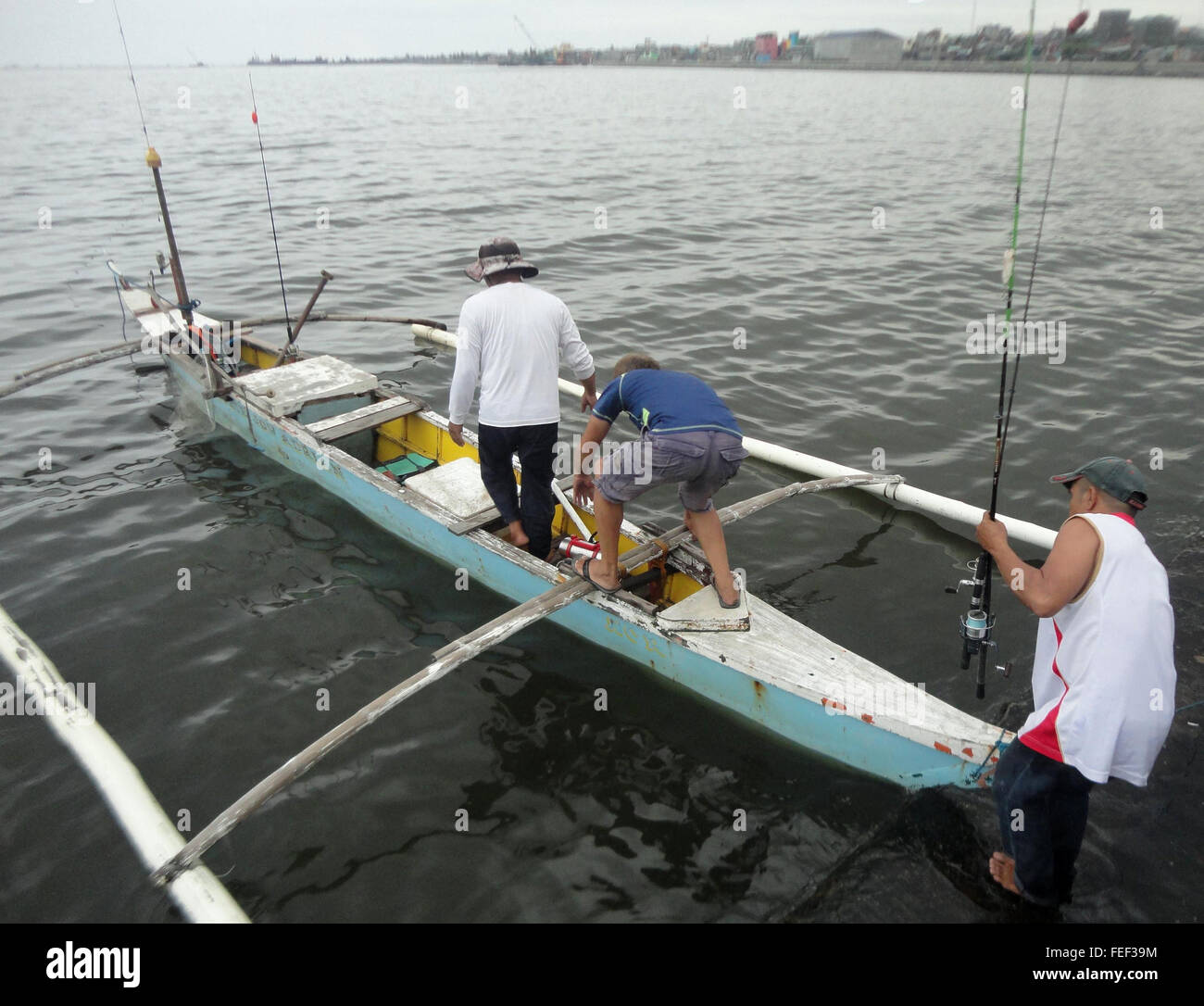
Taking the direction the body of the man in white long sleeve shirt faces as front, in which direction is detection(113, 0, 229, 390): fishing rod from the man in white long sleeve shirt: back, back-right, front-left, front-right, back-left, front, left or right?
front-left

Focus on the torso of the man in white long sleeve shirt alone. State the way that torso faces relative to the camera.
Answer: away from the camera

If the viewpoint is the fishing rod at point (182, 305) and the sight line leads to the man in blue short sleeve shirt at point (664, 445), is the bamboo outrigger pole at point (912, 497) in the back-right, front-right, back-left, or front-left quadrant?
front-left

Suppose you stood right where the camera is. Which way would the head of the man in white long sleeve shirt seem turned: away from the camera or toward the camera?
away from the camera

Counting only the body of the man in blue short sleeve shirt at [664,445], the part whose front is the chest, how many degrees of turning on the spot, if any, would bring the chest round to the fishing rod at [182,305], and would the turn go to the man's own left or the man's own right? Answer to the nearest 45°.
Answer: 0° — they already face it

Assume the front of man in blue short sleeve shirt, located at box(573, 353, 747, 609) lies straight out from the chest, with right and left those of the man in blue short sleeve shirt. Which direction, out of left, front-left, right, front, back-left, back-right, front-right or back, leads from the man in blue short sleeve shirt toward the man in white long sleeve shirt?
front

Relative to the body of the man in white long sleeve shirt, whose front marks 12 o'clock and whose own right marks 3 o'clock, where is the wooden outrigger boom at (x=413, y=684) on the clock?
The wooden outrigger boom is roughly at 7 o'clock from the man in white long sleeve shirt.

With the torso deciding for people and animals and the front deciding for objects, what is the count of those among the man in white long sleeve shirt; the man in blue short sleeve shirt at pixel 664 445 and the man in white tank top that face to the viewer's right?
0

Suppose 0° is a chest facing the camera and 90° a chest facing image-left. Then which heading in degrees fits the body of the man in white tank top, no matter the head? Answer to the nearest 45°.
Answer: approximately 135°

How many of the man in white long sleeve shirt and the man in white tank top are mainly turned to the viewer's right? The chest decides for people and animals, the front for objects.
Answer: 0

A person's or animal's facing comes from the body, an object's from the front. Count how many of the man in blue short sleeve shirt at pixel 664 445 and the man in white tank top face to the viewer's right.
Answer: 0

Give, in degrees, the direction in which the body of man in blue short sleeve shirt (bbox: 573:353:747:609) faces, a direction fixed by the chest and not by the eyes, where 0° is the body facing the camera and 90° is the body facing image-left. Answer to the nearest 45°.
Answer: approximately 135°

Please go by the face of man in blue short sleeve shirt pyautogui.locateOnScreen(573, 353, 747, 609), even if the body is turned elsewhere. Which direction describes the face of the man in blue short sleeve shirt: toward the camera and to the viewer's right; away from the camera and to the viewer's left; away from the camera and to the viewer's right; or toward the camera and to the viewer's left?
away from the camera and to the viewer's left
